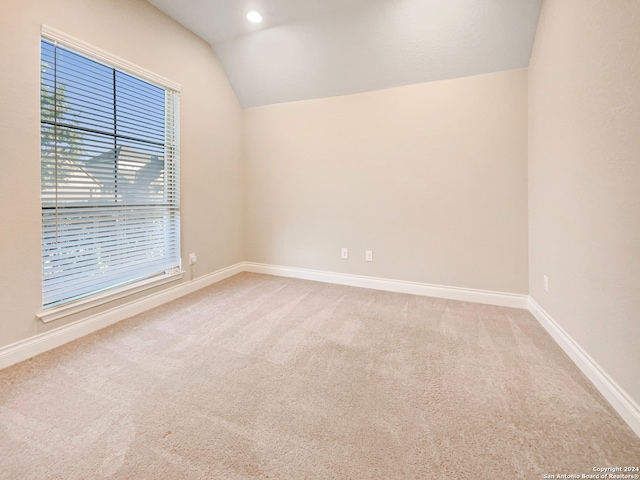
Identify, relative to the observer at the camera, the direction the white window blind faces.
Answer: facing the viewer and to the right of the viewer
